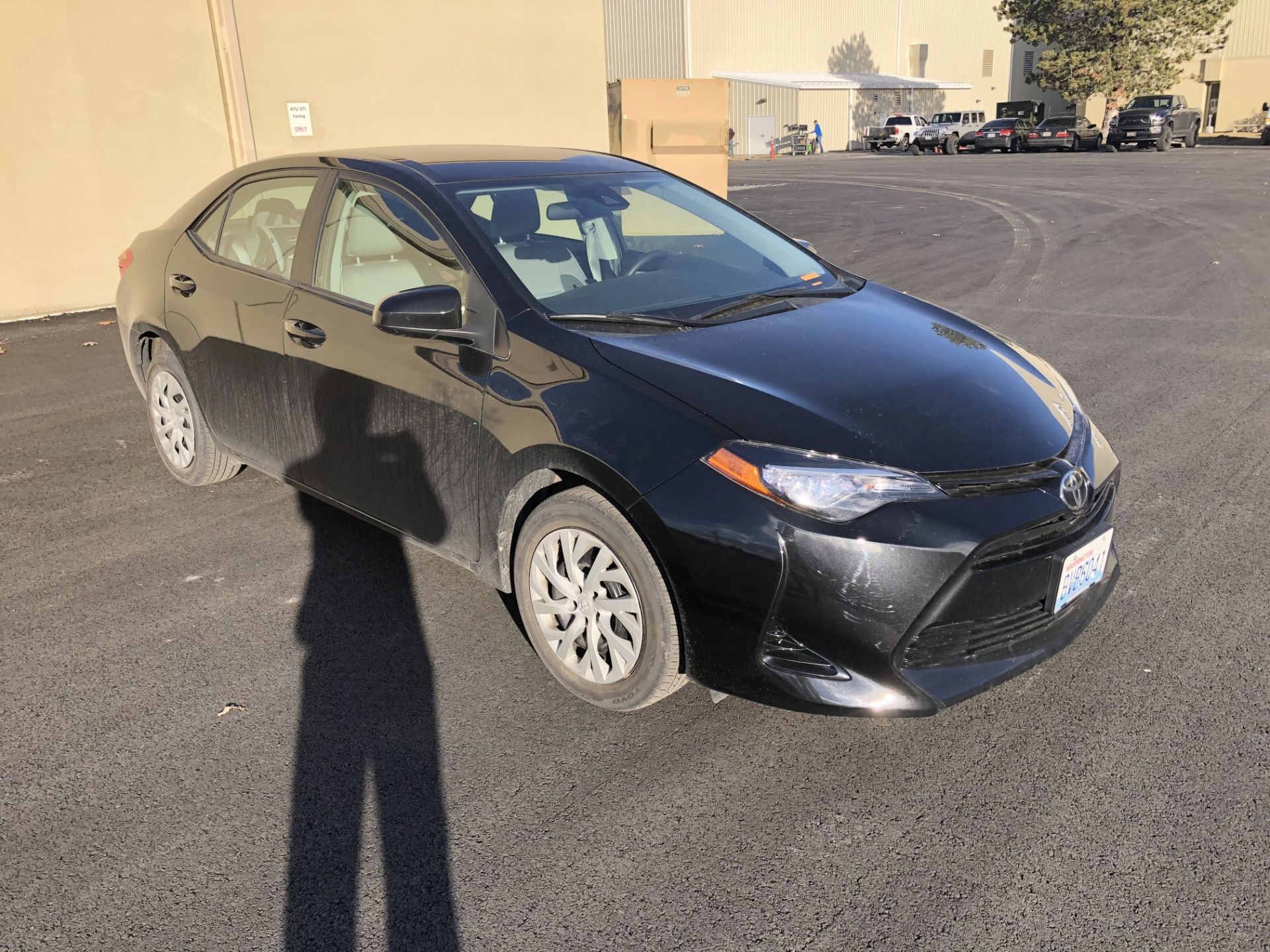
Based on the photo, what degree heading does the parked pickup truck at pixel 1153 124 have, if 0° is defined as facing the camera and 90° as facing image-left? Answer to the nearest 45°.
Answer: approximately 45°

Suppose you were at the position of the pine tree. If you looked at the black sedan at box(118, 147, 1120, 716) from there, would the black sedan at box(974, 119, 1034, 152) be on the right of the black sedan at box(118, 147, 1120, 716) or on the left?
right

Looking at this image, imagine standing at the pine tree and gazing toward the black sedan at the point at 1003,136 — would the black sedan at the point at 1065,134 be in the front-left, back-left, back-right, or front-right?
front-left

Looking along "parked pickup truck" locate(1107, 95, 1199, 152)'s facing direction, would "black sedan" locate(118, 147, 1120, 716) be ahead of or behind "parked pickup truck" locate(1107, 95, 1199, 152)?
ahead

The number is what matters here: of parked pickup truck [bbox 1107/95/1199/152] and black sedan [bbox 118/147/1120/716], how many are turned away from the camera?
0

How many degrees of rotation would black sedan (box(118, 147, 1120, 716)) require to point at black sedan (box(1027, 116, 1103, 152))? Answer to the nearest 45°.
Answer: approximately 90° to its left

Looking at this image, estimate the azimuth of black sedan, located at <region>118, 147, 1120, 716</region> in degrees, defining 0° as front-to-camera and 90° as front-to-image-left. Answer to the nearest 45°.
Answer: approximately 315°

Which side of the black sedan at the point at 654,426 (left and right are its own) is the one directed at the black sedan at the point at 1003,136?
left

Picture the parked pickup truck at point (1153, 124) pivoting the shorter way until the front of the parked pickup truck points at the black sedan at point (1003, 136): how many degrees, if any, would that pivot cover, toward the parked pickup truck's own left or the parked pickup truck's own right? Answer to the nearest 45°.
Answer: approximately 90° to the parked pickup truck's own right

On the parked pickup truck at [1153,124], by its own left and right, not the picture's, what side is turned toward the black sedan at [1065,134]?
right
